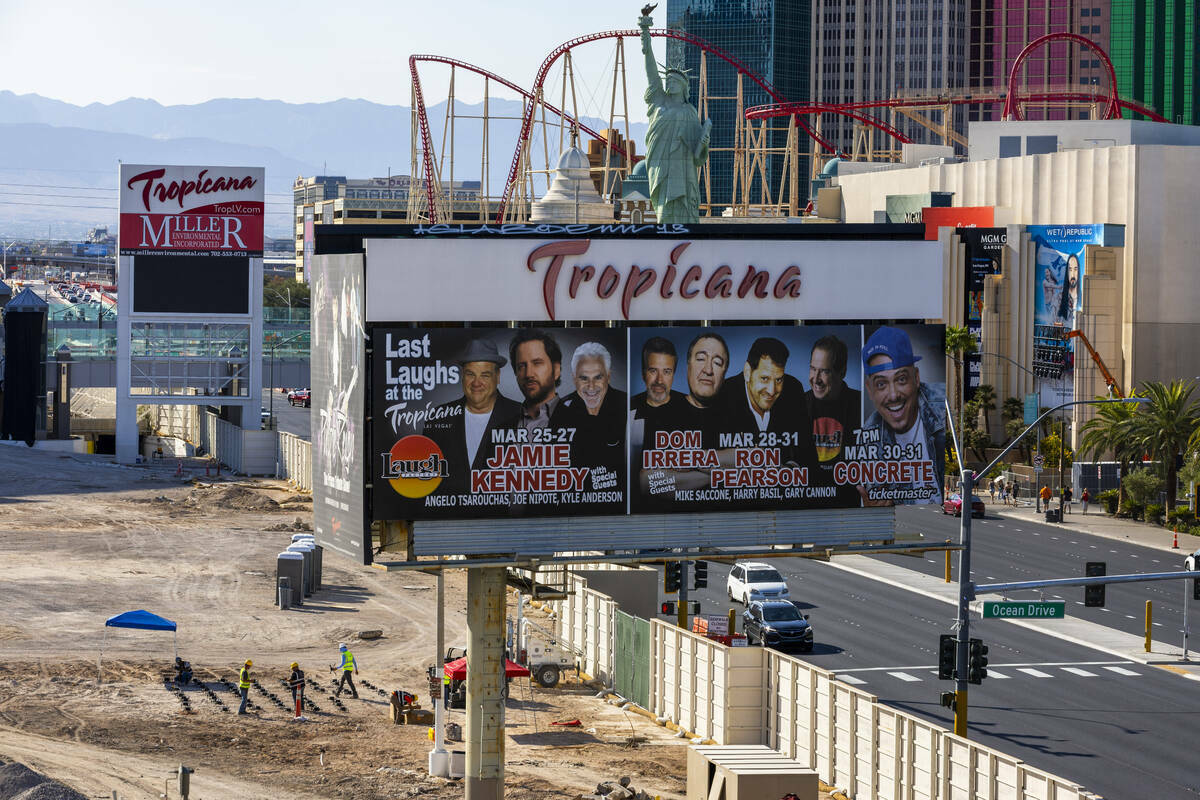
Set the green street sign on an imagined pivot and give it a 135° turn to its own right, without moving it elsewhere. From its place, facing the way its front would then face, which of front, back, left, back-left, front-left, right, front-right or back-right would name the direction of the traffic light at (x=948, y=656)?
left

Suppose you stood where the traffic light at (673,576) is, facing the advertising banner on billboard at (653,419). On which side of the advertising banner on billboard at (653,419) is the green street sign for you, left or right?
left

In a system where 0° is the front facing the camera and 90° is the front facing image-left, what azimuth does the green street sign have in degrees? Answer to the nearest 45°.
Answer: approximately 0°

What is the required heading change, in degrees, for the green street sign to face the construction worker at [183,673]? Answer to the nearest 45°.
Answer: approximately 90° to its right

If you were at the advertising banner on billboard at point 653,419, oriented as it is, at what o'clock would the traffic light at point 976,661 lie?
The traffic light is roughly at 8 o'clock from the advertising banner on billboard.

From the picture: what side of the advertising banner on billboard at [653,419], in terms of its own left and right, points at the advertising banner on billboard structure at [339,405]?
right

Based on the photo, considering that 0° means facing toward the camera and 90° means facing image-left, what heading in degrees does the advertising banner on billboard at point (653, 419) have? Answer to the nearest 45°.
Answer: approximately 0°

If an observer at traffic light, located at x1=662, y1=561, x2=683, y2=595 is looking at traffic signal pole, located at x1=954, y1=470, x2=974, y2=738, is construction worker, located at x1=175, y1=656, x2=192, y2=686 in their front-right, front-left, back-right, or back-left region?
back-right

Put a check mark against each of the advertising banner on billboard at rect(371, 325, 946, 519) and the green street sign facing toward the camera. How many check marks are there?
2
